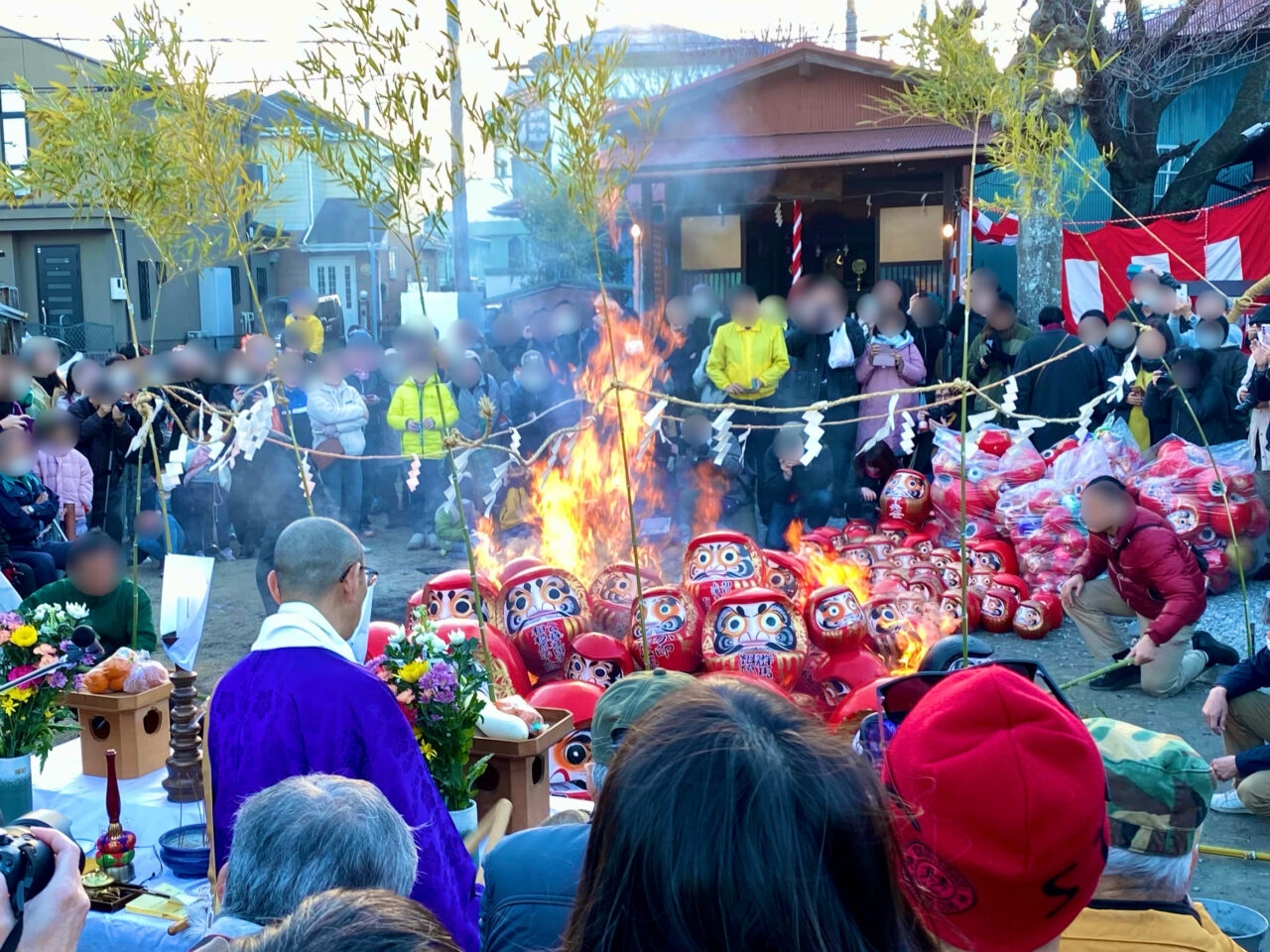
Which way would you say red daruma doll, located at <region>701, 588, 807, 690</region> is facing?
toward the camera

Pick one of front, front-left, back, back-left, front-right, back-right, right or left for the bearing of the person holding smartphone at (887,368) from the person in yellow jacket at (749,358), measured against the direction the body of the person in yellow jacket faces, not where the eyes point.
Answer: left

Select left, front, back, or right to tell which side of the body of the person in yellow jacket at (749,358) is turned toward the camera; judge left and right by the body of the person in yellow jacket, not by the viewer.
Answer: front

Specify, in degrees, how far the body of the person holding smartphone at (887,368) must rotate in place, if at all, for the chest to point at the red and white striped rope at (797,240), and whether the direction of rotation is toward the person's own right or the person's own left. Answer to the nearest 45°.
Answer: approximately 180°

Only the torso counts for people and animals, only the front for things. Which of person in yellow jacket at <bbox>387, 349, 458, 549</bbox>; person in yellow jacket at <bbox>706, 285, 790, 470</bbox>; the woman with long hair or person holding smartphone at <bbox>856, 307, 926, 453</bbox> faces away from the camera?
the woman with long hair

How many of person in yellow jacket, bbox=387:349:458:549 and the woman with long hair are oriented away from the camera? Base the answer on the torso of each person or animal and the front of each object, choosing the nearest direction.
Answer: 1

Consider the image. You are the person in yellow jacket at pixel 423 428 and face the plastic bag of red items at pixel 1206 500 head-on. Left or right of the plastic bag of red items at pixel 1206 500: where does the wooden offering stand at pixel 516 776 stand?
right

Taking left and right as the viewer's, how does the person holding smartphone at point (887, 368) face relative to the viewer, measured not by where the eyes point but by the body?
facing the viewer

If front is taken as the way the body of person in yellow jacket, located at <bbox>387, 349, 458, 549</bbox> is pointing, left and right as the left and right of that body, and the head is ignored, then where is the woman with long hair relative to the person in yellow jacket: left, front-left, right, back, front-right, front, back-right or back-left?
front

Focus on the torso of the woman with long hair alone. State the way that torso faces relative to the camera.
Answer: away from the camera
